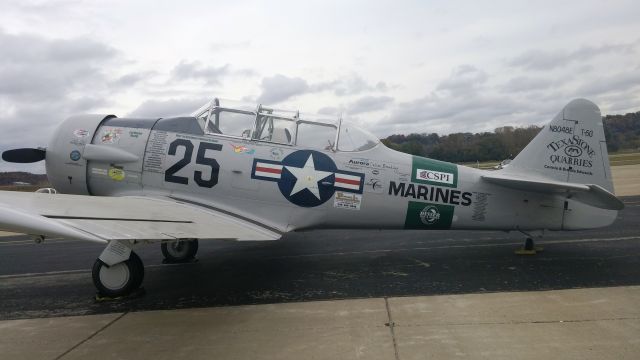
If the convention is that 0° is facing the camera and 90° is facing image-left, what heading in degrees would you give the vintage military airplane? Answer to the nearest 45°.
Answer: approximately 90°
